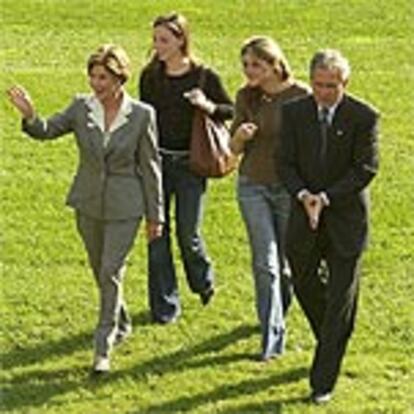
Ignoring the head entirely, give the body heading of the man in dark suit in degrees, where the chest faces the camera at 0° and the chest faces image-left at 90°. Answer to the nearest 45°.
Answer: approximately 0°

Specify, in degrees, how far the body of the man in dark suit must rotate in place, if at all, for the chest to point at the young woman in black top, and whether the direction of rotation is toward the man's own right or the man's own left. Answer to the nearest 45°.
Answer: approximately 135° to the man's own right

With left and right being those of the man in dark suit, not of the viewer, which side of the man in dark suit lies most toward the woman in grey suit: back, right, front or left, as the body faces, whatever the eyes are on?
right

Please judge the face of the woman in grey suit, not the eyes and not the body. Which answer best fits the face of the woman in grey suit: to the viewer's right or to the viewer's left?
to the viewer's left
